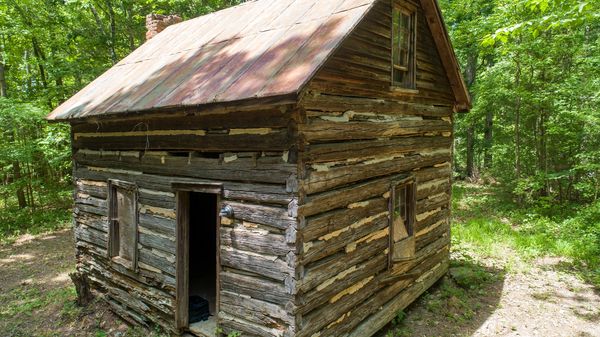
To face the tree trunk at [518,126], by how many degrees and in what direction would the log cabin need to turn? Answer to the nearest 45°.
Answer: approximately 180°

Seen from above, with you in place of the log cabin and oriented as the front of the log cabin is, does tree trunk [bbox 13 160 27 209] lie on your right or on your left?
on your right

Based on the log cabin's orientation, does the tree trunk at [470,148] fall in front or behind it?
behind

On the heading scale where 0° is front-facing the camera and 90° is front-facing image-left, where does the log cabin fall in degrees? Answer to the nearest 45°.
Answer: approximately 45°

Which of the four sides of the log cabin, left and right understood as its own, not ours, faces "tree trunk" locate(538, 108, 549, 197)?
back

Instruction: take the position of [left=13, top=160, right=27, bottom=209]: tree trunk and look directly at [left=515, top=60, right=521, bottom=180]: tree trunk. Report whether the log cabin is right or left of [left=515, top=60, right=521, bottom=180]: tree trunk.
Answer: right
